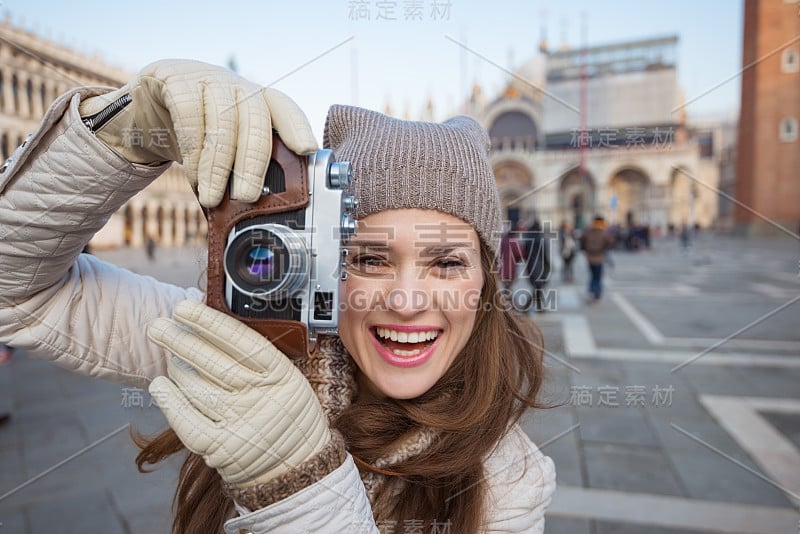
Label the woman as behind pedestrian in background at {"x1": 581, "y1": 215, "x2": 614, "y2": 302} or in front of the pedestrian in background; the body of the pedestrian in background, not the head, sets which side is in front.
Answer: behind

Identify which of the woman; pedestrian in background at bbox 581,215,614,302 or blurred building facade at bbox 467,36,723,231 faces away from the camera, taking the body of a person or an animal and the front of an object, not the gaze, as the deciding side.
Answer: the pedestrian in background

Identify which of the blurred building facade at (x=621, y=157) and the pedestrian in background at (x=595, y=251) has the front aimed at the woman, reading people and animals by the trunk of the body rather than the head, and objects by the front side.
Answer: the blurred building facade

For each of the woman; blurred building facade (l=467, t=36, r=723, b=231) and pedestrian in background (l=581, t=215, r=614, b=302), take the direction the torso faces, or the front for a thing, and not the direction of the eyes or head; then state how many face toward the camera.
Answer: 2

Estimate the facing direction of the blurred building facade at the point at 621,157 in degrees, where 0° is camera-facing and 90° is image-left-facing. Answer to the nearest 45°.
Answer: approximately 0°

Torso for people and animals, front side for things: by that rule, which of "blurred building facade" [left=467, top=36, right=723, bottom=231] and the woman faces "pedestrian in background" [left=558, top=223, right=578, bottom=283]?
the blurred building facade

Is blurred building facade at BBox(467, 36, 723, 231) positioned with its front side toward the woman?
yes

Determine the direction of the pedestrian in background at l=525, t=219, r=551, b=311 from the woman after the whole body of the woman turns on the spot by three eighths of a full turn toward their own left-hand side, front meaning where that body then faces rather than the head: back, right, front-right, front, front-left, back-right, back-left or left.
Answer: front

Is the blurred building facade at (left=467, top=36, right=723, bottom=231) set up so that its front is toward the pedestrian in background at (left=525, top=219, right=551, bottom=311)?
yes

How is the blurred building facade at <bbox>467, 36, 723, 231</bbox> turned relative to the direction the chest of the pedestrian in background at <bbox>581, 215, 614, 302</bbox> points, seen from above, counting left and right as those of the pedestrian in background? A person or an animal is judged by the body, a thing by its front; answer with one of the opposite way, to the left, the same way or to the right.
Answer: the opposite way

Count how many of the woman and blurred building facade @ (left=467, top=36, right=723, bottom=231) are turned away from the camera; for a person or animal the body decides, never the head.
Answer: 0

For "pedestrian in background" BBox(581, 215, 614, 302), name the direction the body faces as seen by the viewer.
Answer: away from the camera

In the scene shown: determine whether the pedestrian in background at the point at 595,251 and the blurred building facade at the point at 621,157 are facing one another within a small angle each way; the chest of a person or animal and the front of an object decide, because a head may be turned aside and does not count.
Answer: yes

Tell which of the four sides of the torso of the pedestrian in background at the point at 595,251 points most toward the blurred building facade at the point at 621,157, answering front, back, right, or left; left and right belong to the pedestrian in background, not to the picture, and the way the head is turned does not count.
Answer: front

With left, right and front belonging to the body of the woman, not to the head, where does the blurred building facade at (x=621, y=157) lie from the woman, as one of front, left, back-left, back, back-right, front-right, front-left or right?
back-left

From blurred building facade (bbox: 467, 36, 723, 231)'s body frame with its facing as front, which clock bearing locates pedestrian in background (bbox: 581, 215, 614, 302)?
The pedestrian in background is roughly at 12 o'clock from the blurred building facade.

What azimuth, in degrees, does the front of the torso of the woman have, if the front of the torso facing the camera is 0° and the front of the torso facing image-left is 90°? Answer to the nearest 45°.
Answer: approximately 0°
